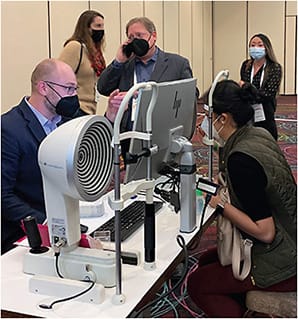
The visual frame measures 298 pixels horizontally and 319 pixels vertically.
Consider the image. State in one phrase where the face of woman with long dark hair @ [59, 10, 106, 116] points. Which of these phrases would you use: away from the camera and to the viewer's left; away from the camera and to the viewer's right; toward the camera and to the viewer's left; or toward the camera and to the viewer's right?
toward the camera and to the viewer's right

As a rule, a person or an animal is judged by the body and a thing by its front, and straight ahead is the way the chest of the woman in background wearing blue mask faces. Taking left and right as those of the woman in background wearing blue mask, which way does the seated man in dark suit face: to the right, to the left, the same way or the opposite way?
to the left

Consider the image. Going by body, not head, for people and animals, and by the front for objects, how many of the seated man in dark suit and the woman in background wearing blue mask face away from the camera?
0

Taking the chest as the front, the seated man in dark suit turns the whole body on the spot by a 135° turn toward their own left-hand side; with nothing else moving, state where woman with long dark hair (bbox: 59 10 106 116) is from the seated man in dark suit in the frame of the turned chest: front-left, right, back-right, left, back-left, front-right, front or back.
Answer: front

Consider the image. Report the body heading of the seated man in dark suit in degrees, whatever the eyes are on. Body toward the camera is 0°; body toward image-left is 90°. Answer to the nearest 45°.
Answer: approximately 315°

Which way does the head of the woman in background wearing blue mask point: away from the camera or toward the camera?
toward the camera

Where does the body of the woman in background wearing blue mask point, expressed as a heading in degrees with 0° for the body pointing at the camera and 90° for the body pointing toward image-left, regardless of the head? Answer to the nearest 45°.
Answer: approximately 45°

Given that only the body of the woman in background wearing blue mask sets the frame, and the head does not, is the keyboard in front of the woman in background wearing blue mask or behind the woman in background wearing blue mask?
in front
